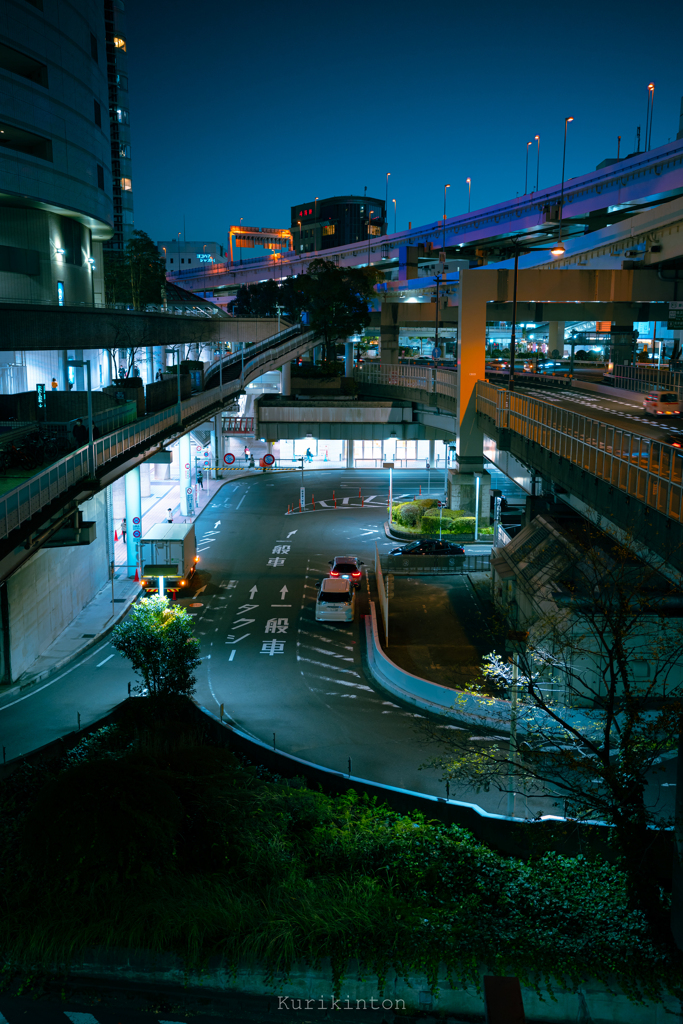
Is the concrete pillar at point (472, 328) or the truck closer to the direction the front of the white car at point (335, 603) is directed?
the concrete pillar

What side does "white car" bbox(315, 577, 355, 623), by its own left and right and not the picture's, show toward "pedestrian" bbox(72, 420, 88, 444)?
left

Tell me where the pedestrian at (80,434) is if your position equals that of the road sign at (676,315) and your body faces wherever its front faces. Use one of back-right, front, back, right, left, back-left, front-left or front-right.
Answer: front-right

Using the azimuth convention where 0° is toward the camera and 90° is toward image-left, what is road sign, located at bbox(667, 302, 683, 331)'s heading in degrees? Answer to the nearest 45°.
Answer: approximately 0°

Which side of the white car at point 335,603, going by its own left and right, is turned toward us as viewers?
back

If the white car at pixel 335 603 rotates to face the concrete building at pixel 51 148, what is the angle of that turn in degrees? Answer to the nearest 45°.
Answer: approximately 45° to its left

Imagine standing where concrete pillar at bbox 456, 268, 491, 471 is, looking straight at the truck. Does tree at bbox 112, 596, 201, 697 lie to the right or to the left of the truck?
left

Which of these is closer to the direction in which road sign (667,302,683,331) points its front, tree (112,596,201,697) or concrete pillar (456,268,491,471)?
the tree
